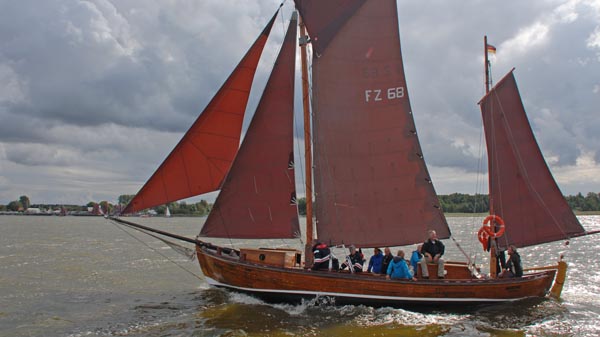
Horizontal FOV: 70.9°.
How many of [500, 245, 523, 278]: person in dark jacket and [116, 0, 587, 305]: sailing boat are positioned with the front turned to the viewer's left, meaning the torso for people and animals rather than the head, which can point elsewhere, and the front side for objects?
2

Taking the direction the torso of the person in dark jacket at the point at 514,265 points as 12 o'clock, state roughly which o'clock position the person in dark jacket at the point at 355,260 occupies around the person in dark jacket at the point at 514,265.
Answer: the person in dark jacket at the point at 355,260 is roughly at 11 o'clock from the person in dark jacket at the point at 514,265.

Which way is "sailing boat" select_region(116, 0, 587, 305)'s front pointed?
to the viewer's left

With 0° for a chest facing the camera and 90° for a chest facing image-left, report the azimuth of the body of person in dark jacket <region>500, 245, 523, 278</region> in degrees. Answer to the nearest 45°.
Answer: approximately 90°

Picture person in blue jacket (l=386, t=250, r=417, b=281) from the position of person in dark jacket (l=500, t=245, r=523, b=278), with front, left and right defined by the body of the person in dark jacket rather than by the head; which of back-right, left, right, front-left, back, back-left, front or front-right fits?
front-left

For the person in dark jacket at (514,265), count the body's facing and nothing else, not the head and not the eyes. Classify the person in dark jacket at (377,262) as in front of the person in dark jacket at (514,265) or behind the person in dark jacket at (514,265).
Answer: in front
